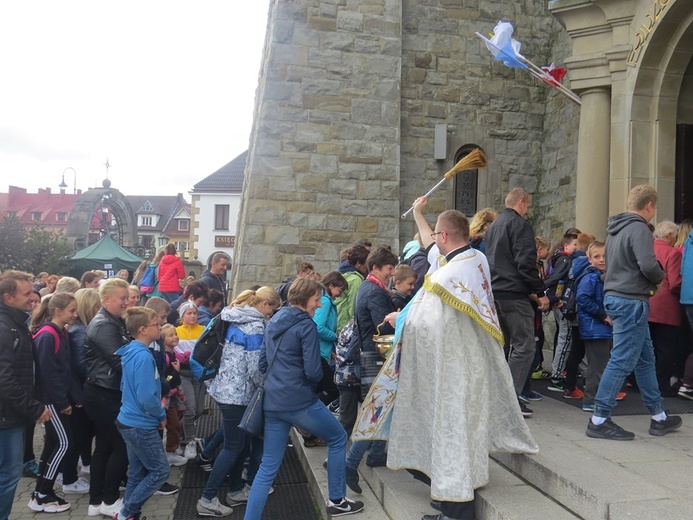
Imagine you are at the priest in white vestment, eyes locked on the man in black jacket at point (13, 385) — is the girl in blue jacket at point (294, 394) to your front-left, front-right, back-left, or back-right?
front-right

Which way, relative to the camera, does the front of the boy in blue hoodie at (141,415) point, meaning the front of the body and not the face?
to the viewer's right

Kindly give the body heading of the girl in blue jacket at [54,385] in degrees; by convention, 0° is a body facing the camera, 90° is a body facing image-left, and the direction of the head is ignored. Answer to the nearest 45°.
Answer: approximately 270°

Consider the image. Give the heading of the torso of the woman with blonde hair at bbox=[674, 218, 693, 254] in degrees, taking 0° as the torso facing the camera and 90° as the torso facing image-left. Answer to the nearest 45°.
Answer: approximately 225°

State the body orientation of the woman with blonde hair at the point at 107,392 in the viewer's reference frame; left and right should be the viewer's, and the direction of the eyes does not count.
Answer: facing to the right of the viewer

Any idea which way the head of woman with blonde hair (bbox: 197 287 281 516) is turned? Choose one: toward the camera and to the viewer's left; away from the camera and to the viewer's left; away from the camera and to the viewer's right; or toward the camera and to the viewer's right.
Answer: away from the camera and to the viewer's right

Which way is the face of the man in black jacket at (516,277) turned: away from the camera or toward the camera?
away from the camera

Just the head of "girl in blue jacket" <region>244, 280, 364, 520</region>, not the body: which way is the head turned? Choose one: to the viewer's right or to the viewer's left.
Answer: to the viewer's right

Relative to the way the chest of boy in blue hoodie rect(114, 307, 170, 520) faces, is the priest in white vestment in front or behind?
in front

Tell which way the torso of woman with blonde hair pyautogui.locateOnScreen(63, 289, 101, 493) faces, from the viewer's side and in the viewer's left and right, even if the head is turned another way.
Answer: facing to the right of the viewer

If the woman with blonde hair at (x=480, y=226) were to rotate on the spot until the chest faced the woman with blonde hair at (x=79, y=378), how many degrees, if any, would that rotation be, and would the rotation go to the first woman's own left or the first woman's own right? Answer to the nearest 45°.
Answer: approximately 180°

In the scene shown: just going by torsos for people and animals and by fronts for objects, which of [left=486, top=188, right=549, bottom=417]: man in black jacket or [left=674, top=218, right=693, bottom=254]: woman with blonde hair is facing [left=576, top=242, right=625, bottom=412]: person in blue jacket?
the man in black jacket

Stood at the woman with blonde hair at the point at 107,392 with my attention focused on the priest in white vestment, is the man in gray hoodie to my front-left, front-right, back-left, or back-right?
front-left

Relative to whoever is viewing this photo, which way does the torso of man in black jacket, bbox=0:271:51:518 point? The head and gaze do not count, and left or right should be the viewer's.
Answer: facing to the right of the viewer

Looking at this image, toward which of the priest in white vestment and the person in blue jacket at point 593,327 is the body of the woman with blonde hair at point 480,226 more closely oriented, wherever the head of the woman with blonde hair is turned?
the person in blue jacket
